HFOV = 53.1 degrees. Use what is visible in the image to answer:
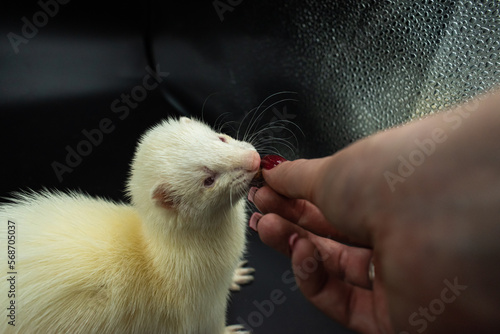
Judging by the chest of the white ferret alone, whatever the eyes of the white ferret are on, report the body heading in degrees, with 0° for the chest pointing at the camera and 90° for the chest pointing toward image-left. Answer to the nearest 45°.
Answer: approximately 270°

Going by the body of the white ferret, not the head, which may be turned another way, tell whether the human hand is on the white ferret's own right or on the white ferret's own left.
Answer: on the white ferret's own right
